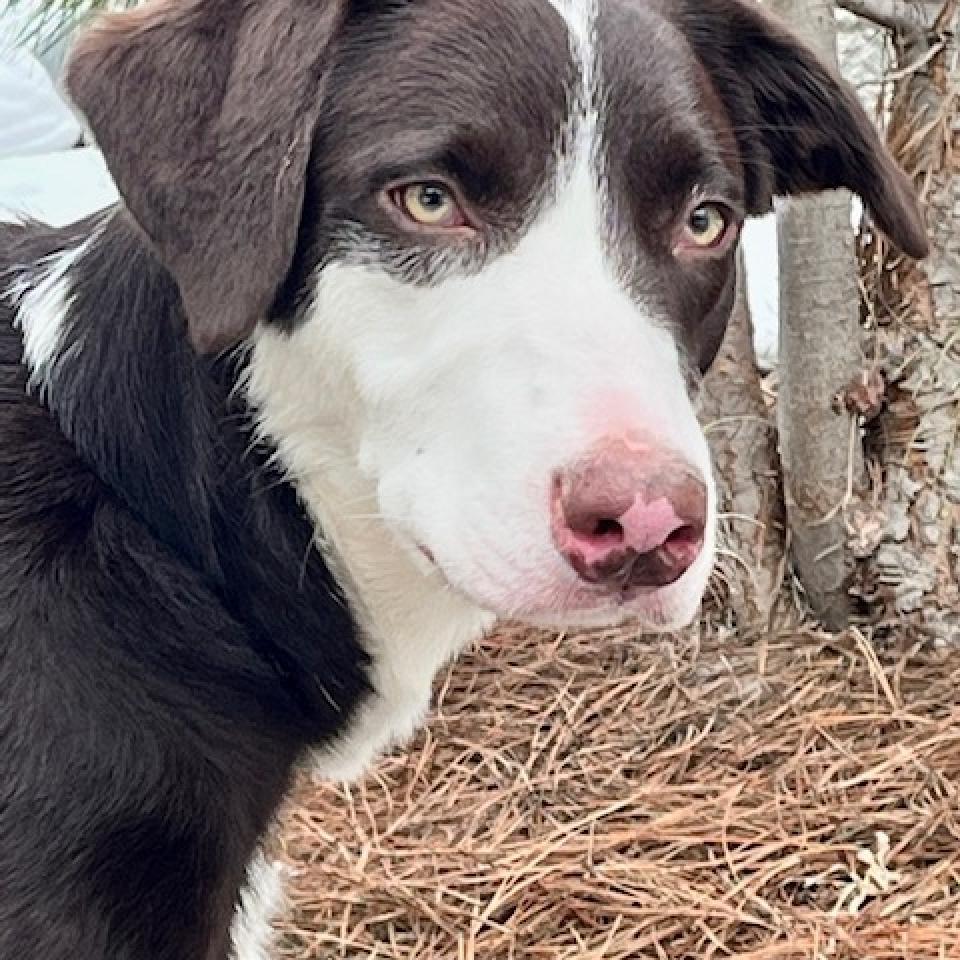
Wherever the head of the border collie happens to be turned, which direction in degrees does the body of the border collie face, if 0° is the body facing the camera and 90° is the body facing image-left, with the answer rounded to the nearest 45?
approximately 315°

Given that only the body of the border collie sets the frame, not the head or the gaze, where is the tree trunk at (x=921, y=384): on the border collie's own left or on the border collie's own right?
on the border collie's own left
